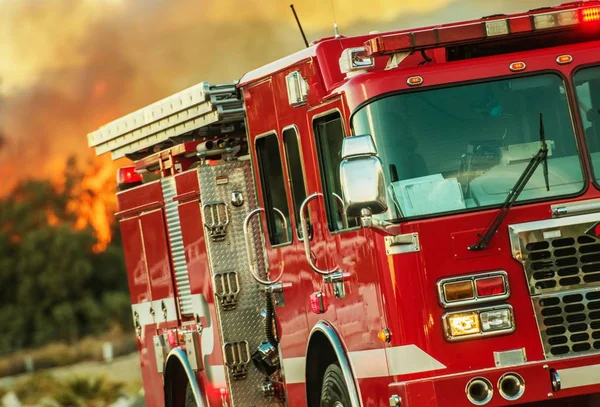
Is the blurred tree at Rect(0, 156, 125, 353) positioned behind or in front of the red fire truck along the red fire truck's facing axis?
behind

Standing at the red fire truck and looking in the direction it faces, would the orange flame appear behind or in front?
behind

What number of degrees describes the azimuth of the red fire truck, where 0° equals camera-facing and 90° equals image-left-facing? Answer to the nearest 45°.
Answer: approximately 315°
